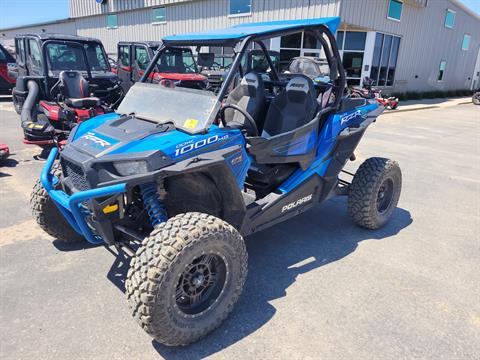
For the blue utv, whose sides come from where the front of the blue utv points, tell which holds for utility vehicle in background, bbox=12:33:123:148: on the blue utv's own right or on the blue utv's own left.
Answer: on the blue utv's own right

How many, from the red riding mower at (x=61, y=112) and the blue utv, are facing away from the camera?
0

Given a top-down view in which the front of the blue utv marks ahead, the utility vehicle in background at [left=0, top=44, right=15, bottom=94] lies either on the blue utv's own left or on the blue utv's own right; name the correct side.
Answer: on the blue utv's own right

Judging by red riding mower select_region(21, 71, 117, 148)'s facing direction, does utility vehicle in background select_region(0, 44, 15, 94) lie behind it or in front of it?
behind

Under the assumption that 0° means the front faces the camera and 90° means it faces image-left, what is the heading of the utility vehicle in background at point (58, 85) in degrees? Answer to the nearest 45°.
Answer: approximately 315°

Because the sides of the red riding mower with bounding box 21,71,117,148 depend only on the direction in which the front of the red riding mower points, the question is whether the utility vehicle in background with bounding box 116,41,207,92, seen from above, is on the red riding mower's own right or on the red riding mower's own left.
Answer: on the red riding mower's own left

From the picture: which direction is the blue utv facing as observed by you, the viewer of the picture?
facing the viewer and to the left of the viewer

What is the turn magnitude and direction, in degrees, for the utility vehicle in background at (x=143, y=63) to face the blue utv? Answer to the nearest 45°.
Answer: approximately 45° to its right

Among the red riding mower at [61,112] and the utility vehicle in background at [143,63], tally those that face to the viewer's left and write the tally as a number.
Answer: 0

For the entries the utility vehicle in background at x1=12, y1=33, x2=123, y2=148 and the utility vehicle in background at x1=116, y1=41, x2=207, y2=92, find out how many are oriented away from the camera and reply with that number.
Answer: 0

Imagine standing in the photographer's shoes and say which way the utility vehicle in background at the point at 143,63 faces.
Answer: facing the viewer and to the right of the viewer
